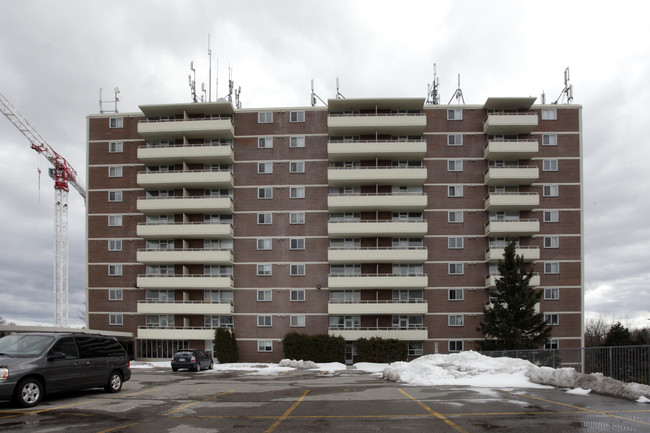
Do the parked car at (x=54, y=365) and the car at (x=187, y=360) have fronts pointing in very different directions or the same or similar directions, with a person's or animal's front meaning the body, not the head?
very different directions

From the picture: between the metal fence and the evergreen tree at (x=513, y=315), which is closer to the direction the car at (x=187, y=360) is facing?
the evergreen tree

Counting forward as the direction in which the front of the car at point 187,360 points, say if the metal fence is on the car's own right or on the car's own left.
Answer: on the car's own right

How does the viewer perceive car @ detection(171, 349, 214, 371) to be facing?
facing away from the viewer and to the right of the viewer
